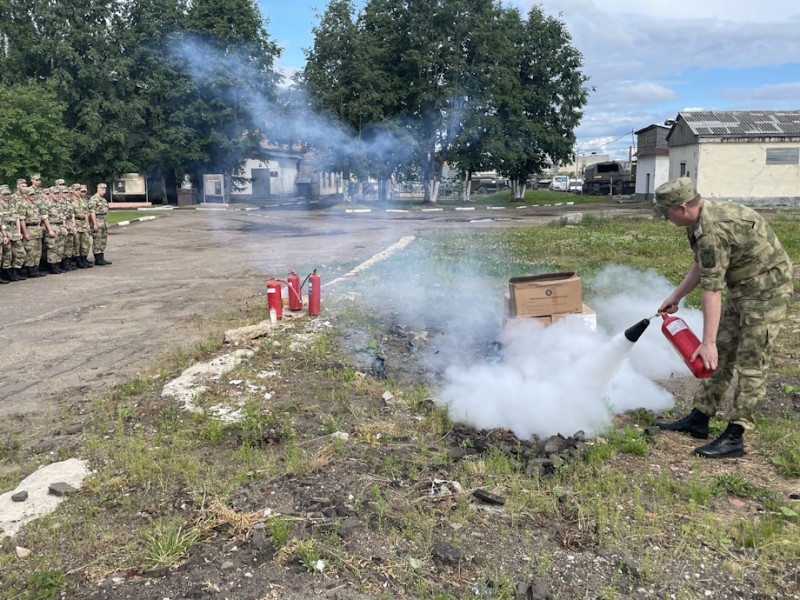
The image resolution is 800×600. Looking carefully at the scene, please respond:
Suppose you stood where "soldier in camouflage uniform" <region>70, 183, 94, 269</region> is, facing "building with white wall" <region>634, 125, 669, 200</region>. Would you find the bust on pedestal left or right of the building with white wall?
left

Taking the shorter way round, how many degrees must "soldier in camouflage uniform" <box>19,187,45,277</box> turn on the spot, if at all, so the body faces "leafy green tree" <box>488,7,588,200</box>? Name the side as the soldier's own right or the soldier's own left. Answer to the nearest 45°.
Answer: approximately 90° to the soldier's own left

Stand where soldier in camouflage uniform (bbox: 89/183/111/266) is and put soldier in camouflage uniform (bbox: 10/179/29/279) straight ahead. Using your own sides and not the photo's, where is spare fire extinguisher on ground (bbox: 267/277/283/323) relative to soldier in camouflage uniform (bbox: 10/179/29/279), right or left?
left

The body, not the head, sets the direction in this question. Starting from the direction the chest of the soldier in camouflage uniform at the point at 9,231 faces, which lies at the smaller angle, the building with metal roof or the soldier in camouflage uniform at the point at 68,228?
the building with metal roof

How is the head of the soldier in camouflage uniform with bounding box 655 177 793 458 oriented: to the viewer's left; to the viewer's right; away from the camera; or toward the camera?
to the viewer's left

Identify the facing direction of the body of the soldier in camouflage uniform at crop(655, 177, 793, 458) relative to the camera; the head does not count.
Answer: to the viewer's left

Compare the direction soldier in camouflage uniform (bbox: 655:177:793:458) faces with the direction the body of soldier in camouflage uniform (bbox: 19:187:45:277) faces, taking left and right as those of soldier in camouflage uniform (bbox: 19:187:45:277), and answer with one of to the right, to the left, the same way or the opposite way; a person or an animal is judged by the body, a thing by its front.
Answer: the opposite way

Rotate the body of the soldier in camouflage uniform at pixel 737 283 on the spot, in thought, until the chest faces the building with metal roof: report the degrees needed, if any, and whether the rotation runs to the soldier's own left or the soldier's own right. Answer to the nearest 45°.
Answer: approximately 90° to the soldier's own right

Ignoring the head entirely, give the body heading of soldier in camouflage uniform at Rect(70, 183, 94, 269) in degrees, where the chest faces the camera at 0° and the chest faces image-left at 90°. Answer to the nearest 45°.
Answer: approximately 315°

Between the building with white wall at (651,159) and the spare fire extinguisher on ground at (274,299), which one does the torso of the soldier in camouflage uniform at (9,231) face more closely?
the spare fire extinguisher on ground
